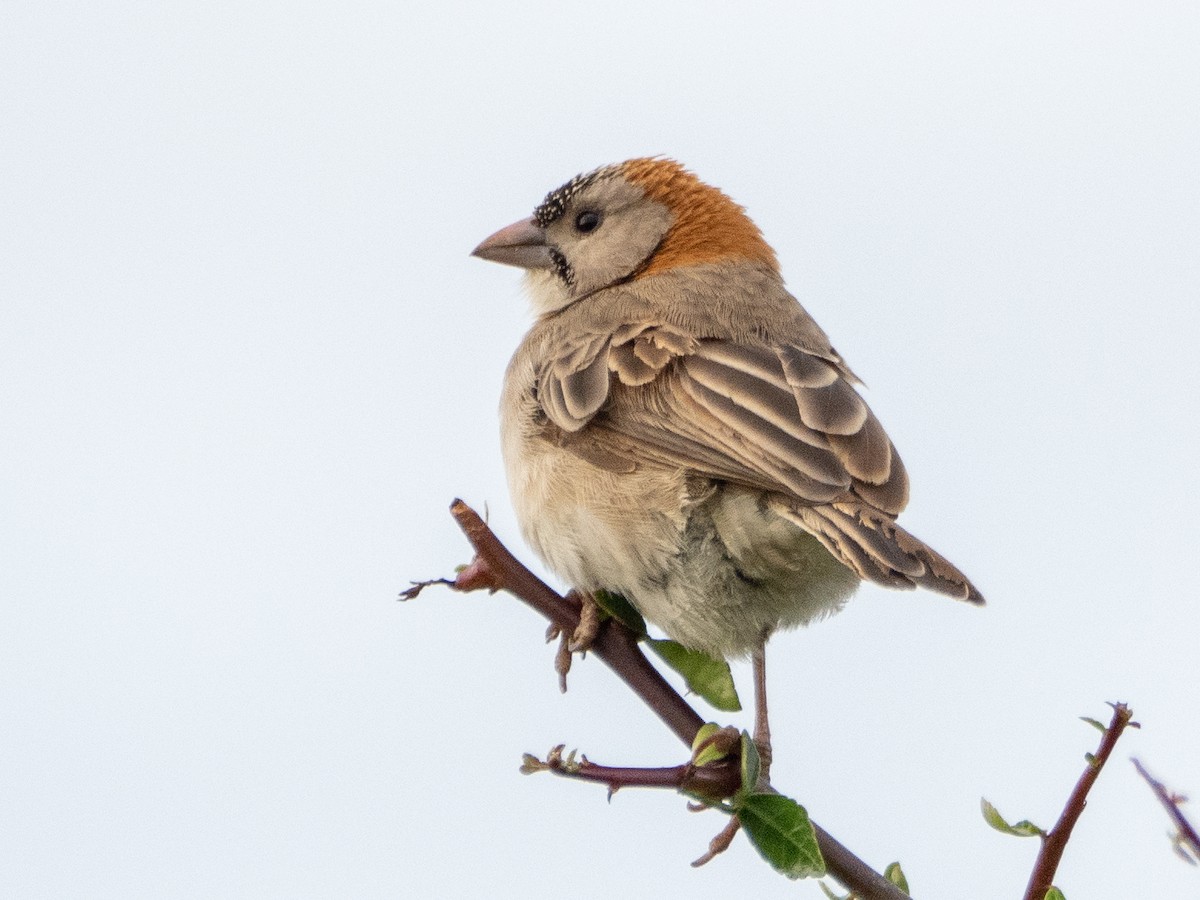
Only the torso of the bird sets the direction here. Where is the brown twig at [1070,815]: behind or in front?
behind

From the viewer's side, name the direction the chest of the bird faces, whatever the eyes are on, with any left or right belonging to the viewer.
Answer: facing away from the viewer and to the left of the viewer
